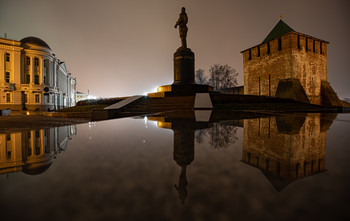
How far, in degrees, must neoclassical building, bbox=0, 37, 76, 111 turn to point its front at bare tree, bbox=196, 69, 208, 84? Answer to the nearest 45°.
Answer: approximately 45° to its left

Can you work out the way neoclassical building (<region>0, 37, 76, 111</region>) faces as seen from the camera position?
facing the viewer and to the right of the viewer
